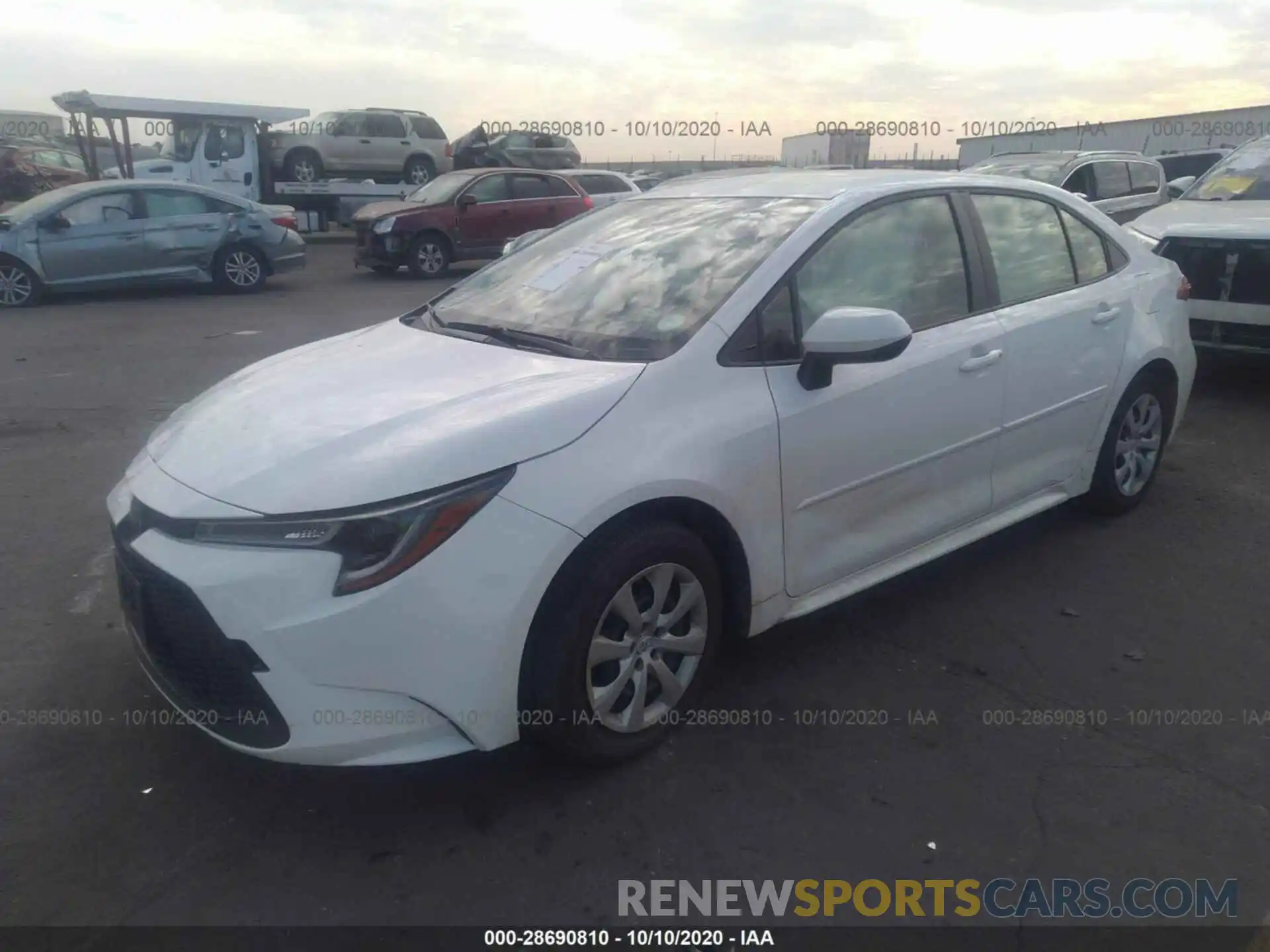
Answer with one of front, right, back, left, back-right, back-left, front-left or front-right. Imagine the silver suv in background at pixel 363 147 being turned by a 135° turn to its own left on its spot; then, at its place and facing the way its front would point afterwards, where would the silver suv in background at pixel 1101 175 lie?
front

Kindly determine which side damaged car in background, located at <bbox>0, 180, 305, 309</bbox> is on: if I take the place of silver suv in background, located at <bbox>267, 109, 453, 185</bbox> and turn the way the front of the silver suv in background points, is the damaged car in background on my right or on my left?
on my left

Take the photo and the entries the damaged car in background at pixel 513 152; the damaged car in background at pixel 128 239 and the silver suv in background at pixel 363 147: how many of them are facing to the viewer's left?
3

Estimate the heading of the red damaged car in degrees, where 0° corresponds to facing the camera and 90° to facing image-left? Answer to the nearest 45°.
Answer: approximately 45°

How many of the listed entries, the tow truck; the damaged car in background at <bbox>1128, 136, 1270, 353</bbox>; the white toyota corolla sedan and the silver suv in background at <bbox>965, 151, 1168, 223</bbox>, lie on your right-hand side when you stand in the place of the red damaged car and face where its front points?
1

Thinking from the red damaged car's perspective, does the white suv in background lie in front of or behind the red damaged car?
behind

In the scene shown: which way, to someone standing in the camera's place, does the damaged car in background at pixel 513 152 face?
facing to the left of the viewer

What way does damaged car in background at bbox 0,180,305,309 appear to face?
to the viewer's left

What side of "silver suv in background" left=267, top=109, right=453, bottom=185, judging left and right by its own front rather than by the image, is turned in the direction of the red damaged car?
left

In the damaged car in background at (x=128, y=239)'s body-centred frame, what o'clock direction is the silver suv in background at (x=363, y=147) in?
The silver suv in background is roughly at 4 o'clock from the damaged car in background.

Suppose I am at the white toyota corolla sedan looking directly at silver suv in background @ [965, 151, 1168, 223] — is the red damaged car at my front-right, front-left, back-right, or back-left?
front-left

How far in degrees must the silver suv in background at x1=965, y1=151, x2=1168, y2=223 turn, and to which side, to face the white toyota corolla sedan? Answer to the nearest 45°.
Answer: approximately 45° to its left

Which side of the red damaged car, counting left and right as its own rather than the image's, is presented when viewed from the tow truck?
right

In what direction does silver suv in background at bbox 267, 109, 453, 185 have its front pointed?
to the viewer's left

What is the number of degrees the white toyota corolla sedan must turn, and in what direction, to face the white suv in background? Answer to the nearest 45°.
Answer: approximately 135° to its right

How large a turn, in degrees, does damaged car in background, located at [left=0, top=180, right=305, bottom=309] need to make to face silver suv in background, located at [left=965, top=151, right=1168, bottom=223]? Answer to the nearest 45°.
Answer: approximately 180°
